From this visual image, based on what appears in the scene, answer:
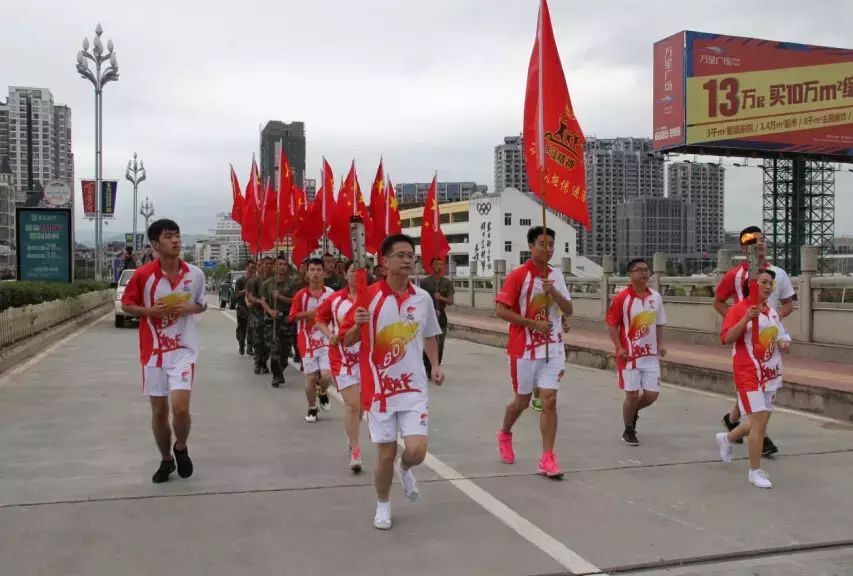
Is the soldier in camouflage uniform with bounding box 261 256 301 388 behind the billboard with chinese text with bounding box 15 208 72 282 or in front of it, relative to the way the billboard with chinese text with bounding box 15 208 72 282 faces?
in front

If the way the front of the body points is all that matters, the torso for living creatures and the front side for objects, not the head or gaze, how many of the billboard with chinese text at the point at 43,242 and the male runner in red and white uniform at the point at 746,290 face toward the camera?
2

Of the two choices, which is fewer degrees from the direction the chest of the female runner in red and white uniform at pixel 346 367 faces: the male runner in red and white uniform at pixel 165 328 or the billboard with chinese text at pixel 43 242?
the male runner in red and white uniform

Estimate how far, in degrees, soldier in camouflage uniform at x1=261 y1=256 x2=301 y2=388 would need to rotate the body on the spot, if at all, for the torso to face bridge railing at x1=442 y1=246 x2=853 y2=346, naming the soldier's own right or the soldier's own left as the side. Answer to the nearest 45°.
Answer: approximately 135° to the soldier's own left

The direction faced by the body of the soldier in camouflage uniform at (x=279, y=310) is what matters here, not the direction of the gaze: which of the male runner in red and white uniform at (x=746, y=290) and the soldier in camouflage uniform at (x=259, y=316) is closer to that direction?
the male runner in red and white uniform

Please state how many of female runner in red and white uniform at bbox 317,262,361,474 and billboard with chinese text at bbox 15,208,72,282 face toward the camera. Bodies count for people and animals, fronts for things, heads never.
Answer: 2

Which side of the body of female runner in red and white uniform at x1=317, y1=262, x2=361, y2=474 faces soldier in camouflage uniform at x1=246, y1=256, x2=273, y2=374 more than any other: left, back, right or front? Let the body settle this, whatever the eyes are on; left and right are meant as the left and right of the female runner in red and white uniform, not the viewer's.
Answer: back

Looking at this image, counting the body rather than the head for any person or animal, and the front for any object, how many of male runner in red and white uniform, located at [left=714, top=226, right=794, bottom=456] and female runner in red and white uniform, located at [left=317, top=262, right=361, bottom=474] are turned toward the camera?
2

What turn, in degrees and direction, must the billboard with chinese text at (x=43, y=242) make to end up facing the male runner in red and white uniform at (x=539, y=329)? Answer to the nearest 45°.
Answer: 0° — it already faces them

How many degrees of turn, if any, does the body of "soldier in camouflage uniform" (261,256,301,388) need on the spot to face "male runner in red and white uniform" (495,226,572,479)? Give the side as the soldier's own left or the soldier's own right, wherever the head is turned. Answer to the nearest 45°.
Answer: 0° — they already face them

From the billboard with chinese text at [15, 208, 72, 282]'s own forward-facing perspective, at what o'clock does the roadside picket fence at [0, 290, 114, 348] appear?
The roadside picket fence is roughly at 12 o'clock from the billboard with chinese text.

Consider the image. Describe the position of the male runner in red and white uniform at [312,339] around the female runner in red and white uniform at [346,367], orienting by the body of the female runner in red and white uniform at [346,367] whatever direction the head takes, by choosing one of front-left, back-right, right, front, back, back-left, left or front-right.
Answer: back
